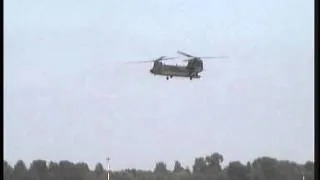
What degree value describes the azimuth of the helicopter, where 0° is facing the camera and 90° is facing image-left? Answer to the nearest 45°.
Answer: approximately 90°
